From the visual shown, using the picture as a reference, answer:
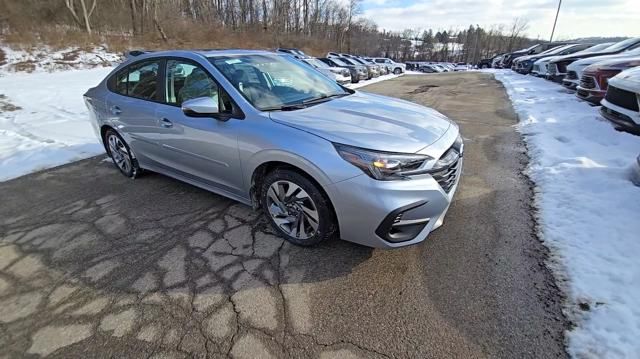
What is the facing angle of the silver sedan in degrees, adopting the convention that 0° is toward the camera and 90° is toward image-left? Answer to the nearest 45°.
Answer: approximately 315°

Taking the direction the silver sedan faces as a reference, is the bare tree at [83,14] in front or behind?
behind
